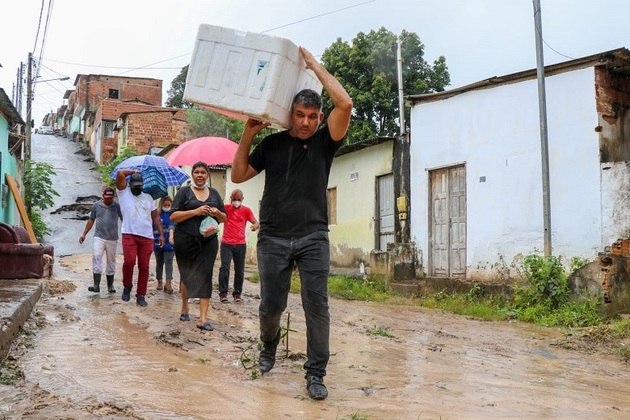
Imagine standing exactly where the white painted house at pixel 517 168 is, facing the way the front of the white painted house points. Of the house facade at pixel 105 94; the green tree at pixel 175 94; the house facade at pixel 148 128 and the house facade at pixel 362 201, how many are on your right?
4

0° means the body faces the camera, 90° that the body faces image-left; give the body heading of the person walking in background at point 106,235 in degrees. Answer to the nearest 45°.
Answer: approximately 0°

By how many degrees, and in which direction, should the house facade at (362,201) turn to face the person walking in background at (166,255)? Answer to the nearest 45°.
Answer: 0° — it already faces them

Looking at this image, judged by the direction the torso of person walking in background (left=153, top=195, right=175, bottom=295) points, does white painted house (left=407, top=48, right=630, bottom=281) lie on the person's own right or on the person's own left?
on the person's own left

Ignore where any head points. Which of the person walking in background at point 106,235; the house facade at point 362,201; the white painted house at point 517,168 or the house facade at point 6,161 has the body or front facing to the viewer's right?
the house facade at point 6,161

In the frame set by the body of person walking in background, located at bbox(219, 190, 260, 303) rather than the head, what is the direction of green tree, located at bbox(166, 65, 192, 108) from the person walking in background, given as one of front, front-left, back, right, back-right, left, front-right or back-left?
back

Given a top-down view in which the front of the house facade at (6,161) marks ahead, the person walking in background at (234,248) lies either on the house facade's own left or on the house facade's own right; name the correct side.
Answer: on the house facade's own right

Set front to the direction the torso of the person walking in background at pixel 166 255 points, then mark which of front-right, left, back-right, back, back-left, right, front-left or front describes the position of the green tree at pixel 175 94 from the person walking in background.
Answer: back

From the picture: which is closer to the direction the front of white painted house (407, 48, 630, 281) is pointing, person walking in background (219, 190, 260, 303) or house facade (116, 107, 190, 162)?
the person walking in background
